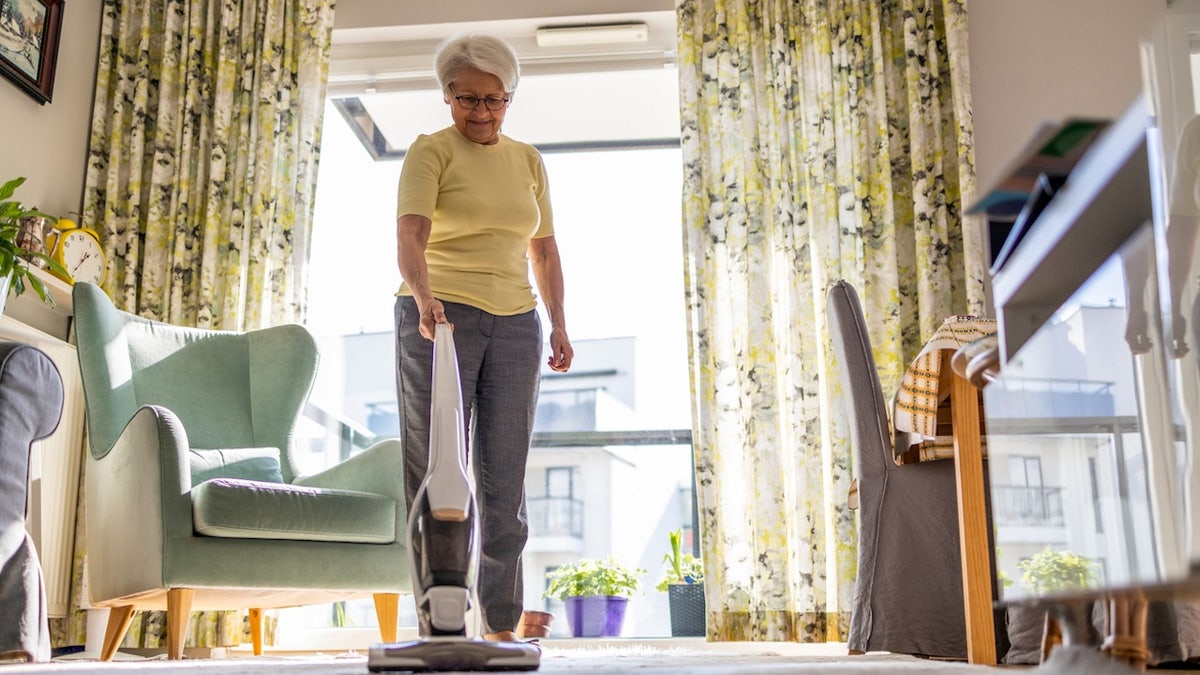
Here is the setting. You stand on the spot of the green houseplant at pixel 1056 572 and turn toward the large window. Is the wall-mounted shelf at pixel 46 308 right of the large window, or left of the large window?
left

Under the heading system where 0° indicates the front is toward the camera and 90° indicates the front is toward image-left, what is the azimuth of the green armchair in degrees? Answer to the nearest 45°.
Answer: approximately 315°

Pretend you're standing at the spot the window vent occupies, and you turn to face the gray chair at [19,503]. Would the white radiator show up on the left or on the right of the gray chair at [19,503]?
right

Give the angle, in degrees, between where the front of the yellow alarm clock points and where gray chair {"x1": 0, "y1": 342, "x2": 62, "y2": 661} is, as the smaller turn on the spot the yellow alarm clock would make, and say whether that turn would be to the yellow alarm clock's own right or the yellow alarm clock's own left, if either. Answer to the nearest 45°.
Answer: approximately 45° to the yellow alarm clock's own right

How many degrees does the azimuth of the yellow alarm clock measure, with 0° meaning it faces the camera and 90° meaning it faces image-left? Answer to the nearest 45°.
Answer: approximately 315°

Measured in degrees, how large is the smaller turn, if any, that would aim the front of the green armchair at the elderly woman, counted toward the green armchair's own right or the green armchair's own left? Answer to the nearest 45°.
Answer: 0° — it already faces them
